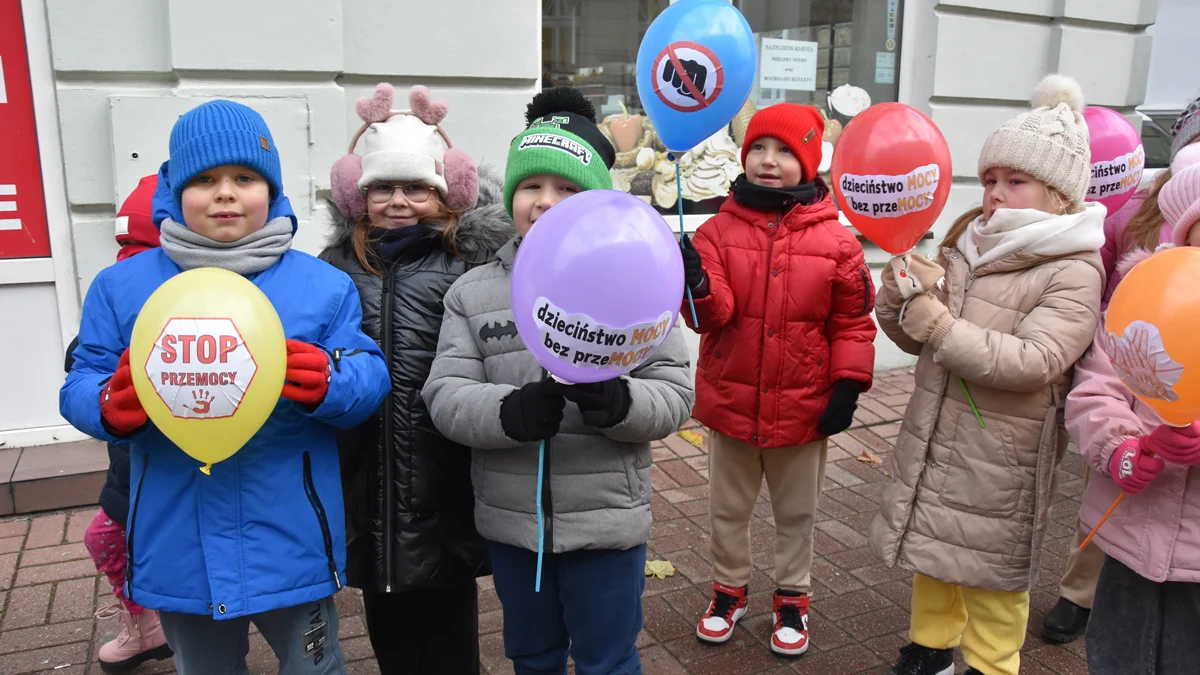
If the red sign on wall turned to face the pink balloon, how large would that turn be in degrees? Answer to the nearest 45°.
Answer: approximately 45° to its left

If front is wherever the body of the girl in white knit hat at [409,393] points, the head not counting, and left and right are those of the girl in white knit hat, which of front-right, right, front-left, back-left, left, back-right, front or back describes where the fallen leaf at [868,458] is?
back-left

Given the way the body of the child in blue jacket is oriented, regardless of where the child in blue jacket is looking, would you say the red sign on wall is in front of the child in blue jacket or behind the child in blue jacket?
behind

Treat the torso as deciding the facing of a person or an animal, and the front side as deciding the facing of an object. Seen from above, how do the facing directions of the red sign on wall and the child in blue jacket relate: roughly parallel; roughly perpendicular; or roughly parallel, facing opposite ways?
roughly parallel

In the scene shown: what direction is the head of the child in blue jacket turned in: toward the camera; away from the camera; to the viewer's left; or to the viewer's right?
toward the camera

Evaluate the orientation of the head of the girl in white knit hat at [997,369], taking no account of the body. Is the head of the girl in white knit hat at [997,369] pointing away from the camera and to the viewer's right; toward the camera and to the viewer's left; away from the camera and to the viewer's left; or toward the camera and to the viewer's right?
toward the camera and to the viewer's left

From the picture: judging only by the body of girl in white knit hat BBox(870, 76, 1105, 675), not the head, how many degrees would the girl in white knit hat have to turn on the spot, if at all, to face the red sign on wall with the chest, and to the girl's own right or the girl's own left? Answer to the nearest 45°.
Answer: approximately 45° to the girl's own right

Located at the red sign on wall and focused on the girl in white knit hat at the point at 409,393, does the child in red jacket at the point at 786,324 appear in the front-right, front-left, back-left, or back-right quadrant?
front-left

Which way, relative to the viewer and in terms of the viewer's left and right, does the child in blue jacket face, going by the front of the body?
facing the viewer

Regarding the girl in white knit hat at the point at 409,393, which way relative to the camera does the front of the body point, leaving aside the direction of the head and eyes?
toward the camera

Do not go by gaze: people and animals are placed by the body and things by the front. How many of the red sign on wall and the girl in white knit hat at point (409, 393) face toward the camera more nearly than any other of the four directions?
2

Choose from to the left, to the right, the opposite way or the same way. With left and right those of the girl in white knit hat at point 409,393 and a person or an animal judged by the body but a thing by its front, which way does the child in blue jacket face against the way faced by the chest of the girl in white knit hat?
the same way

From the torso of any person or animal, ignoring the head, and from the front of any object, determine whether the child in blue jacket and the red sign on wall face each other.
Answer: no

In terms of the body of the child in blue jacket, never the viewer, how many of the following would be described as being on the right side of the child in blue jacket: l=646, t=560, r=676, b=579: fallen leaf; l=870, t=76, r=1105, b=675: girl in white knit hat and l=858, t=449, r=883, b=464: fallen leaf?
0

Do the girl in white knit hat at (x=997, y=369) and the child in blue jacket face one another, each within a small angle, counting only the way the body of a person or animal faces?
no
